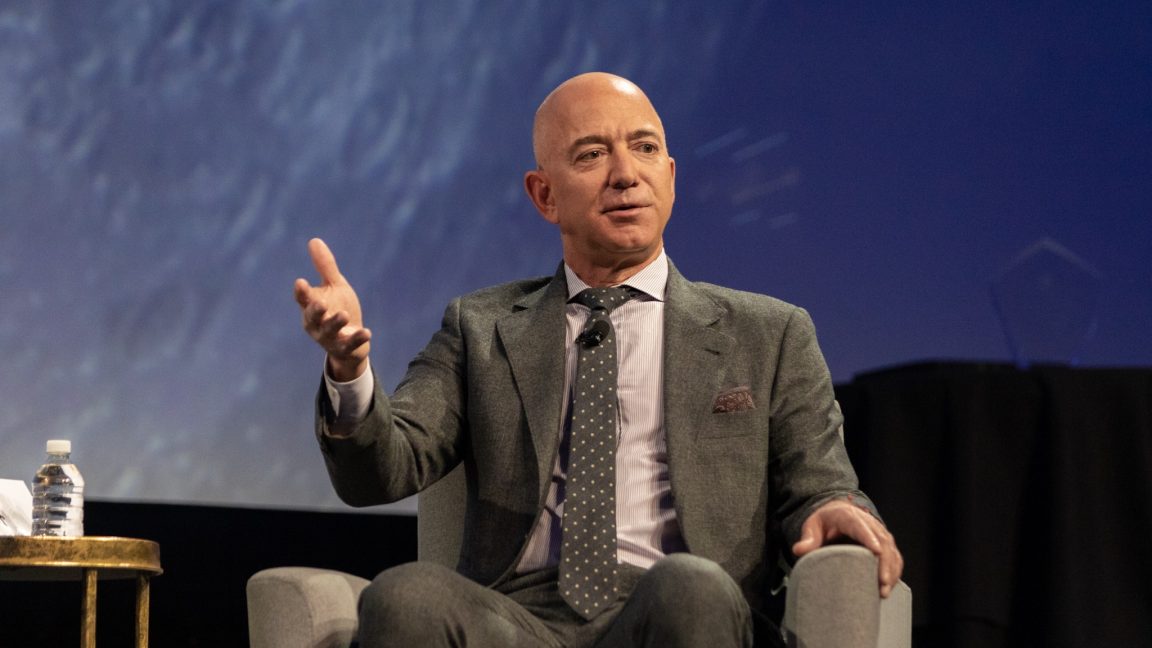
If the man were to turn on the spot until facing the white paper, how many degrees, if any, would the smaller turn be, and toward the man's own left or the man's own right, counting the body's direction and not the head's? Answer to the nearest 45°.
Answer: approximately 135° to the man's own right

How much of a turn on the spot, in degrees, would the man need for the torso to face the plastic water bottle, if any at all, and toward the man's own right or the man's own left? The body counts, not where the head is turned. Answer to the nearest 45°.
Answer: approximately 135° to the man's own right

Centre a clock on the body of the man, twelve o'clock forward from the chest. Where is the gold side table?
The gold side table is roughly at 4 o'clock from the man.

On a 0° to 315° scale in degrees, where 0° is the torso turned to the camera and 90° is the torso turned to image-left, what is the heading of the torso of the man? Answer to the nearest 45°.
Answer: approximately 0°

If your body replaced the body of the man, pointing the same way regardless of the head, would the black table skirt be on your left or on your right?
on your left
